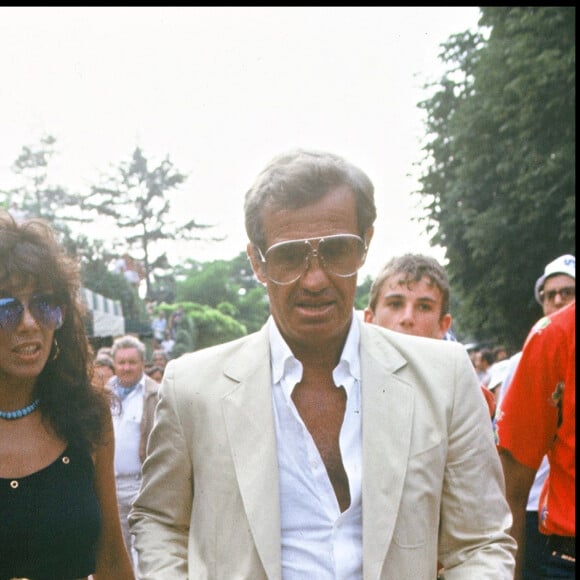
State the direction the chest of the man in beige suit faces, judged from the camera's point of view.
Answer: toward the camera

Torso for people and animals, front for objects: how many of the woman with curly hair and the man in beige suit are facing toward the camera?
2

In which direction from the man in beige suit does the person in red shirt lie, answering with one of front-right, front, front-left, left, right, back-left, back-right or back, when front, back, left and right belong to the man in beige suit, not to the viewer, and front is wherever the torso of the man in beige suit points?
back-left

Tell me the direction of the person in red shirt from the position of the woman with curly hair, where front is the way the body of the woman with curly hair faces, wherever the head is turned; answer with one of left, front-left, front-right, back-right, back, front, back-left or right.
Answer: left

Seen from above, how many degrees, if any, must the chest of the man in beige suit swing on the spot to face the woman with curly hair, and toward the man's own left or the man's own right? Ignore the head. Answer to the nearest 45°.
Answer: approximately 135° to the man's own right

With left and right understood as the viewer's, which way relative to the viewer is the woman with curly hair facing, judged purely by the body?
facing the viewer

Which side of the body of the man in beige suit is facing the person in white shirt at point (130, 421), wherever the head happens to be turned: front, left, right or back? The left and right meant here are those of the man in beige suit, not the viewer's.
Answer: back

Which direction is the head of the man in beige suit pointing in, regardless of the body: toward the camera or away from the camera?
toward the camera

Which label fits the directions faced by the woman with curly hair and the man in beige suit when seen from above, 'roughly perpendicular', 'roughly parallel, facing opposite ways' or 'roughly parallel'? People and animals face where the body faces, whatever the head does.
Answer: roughly parallel

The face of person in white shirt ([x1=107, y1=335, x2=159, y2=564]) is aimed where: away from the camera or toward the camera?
toward the camera

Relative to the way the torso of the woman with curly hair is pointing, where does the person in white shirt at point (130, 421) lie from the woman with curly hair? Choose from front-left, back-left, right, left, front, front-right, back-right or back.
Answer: back
